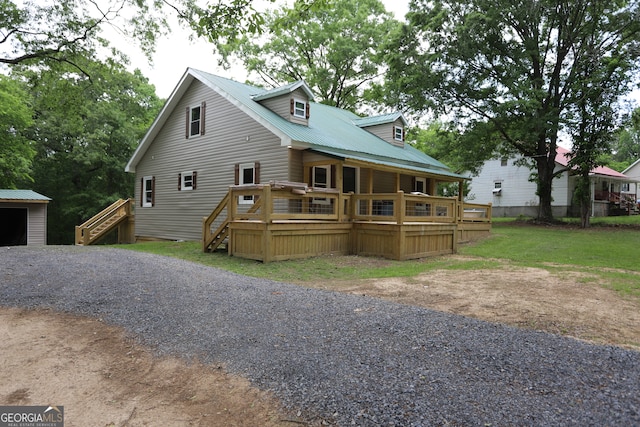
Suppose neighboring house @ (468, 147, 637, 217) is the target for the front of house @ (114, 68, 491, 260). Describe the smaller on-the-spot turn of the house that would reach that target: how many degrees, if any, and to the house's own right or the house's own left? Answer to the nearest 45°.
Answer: approximately 90° to the house's own left

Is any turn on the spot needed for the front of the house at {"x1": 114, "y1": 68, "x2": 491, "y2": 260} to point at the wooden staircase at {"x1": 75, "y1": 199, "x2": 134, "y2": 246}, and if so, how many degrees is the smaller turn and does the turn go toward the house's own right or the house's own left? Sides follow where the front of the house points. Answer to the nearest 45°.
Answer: approximately 180°

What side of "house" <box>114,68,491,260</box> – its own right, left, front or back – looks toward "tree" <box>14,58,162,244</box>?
back

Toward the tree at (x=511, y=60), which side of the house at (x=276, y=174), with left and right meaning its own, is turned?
left

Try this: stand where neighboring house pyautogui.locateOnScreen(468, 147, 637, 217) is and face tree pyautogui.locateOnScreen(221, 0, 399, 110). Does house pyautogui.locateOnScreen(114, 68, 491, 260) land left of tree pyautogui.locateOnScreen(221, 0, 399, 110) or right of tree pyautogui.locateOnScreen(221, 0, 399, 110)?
left

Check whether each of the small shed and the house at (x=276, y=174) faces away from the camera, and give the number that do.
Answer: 0

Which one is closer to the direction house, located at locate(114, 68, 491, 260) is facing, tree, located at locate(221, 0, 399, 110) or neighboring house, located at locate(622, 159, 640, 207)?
the neighboring house

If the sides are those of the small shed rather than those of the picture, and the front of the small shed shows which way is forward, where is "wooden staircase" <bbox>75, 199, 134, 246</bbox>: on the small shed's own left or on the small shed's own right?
on the small shed's own left

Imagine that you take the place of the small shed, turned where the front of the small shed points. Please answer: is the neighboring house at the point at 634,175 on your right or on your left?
on your left

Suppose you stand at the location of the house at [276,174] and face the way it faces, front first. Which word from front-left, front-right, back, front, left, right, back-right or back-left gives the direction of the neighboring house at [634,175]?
left

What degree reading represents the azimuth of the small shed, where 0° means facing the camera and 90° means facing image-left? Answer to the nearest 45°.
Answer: approximately 0°

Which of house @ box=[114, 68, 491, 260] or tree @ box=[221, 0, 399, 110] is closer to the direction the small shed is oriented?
the house

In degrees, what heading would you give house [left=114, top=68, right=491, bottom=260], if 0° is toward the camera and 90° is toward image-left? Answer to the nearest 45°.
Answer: approximately 315°
